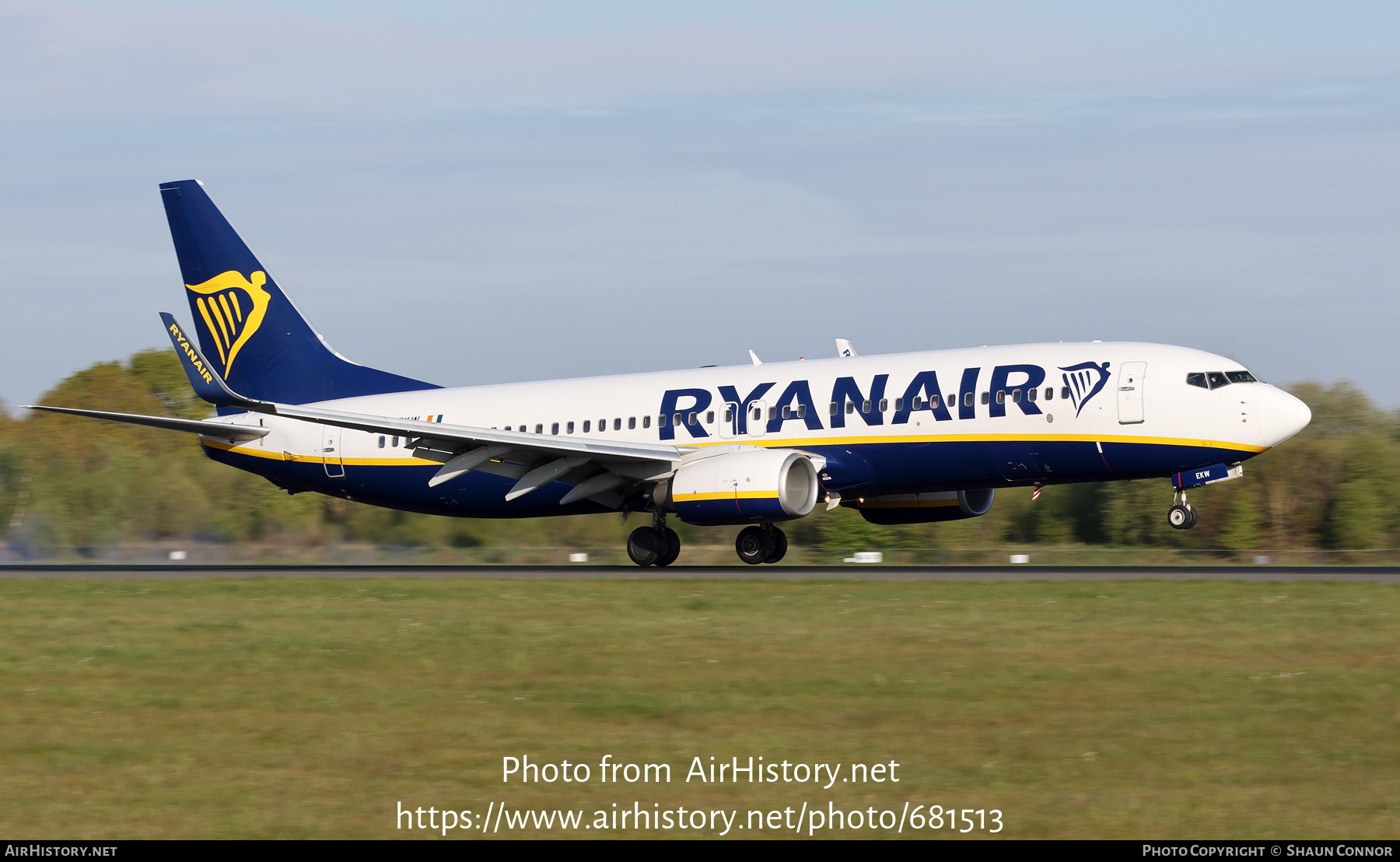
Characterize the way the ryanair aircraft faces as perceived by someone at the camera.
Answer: facing the viewer and to the right of the viewer
